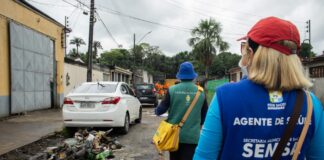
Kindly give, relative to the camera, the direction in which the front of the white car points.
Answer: facing away from the viewer and to the right of the viewer

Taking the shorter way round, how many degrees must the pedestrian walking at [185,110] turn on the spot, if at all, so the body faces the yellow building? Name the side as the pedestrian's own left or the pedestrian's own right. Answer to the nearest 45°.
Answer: approximately 45° to the pedestrian's own left

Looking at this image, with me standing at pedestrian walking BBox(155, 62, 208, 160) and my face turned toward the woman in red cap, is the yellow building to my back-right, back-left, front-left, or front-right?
back-right

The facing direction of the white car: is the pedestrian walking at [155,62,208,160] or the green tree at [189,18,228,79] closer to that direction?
the green tree

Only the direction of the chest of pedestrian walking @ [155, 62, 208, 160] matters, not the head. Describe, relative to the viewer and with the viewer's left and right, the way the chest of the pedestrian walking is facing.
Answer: facing away from the viewer

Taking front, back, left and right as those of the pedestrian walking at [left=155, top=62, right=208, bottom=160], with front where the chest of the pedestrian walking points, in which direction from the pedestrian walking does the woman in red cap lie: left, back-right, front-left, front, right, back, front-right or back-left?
back

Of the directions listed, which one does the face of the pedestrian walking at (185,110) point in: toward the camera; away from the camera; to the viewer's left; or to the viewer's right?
away from the camera

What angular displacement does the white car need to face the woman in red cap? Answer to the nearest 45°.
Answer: approximately 135° to its right

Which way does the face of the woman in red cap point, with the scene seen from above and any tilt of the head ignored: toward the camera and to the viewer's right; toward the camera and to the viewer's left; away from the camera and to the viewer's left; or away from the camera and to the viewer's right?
away from the camera and to the viewer's left

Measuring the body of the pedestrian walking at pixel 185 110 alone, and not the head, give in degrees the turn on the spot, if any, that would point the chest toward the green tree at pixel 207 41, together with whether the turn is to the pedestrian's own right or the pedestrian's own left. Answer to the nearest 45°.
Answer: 0° — they already face it
